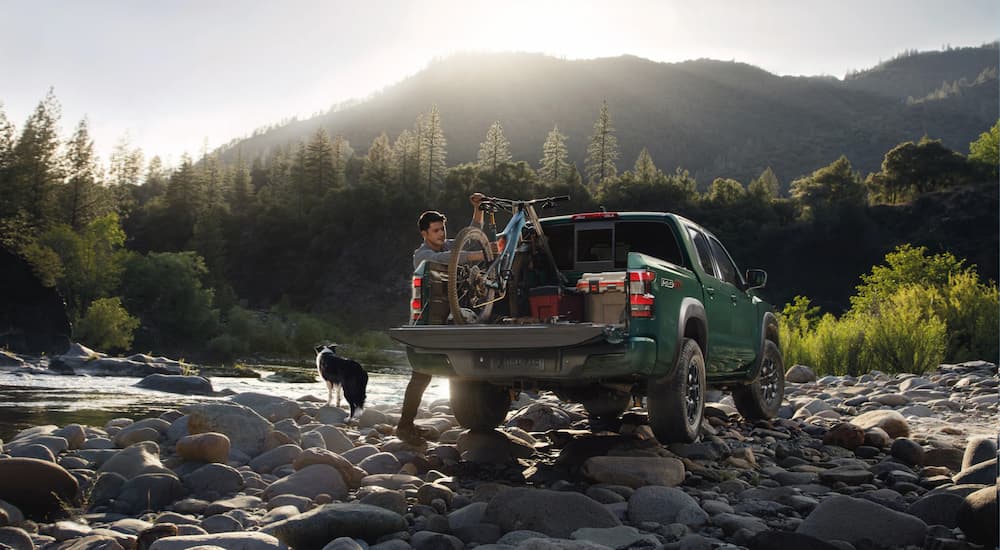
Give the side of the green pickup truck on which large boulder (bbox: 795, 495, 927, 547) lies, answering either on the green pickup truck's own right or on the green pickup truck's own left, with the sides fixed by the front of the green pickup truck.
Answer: on the green pickup truck's own right

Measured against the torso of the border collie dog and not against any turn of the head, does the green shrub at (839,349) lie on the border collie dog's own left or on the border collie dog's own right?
on the border collie dog's own right

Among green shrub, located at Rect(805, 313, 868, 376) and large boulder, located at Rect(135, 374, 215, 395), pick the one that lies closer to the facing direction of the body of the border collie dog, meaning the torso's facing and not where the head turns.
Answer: the large boulder

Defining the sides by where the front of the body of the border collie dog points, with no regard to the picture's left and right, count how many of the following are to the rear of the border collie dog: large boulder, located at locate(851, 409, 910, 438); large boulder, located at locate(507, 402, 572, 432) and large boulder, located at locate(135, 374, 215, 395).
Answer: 2

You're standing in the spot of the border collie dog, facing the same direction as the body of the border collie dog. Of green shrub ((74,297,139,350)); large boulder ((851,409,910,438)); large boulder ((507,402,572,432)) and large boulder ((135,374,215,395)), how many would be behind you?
2

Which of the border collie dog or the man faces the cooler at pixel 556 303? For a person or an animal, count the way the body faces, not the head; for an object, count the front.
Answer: the man

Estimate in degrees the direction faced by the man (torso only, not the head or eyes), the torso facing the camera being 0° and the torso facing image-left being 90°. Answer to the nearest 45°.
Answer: approximately 270°

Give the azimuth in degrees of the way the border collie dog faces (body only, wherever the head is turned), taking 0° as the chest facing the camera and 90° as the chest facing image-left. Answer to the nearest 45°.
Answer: approximately 135°

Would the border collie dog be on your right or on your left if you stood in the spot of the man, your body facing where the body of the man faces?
on your left

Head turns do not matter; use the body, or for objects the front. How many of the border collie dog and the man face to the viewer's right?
1

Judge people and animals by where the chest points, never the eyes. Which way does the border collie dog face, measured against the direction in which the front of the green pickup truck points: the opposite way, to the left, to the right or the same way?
to the left

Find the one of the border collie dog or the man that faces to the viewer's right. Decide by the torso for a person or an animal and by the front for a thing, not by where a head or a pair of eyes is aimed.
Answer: the man

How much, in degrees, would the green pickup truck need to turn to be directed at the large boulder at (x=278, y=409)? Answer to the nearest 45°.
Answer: approximately 90° to its left

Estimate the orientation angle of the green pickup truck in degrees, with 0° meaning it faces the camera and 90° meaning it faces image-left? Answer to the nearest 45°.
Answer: approximately 225°
